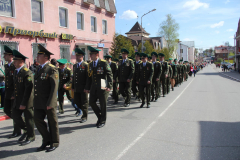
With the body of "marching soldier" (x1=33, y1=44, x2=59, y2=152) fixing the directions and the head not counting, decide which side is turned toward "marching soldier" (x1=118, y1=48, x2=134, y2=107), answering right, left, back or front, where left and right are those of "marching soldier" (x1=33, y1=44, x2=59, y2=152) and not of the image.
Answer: back

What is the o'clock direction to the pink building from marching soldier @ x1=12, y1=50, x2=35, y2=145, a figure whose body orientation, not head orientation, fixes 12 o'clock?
The pink building is roughly at 5 o'clock from the marching soldier.

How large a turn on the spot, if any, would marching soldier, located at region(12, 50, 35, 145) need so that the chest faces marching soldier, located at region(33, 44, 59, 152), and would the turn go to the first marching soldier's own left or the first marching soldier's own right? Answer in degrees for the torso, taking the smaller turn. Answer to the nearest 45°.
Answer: approximately 90° to the first marching soldier's own left

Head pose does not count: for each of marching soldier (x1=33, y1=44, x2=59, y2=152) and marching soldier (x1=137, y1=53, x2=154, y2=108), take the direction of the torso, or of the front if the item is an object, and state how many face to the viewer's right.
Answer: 0

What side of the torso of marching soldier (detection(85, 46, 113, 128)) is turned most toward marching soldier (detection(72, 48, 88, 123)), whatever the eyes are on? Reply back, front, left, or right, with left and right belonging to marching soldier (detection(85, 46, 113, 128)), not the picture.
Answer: right

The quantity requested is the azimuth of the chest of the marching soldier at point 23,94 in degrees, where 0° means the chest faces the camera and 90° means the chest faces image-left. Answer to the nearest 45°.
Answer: approximately 45°

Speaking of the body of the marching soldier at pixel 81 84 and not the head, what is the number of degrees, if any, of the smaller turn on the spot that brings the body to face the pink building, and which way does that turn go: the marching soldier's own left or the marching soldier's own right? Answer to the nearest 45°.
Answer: approximately 135° to the marching soldier's own right

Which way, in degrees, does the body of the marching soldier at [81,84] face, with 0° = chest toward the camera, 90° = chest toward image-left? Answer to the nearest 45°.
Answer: approximately 45°

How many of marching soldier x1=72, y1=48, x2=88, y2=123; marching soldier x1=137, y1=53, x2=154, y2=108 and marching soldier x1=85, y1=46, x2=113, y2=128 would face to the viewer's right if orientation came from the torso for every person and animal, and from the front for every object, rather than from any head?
0

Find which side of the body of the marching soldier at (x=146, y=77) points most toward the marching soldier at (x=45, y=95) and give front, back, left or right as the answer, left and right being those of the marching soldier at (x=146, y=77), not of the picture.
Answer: front

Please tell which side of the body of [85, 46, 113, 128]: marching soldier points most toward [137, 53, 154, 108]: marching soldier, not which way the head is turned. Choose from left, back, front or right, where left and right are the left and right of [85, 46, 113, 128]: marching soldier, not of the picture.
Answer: back

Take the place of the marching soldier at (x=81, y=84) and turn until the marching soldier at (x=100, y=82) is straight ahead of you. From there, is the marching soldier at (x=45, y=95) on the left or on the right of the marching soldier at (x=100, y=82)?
right

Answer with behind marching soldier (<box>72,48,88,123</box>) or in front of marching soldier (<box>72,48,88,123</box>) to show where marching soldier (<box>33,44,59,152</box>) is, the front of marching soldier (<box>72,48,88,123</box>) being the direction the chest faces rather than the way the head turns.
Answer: in front

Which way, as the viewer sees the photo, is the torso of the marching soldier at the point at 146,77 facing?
toward the camera
